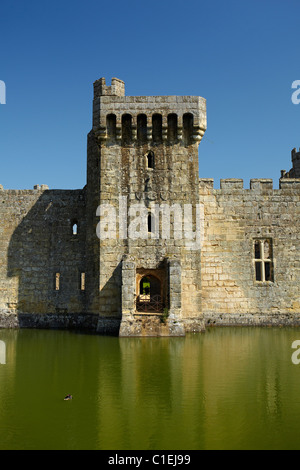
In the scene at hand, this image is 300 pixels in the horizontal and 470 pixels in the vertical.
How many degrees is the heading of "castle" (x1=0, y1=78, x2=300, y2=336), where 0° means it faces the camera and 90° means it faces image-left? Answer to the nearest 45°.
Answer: approximately 0°
